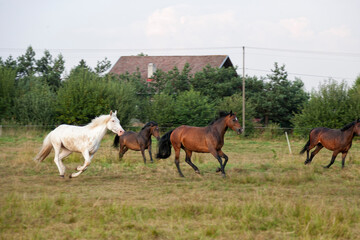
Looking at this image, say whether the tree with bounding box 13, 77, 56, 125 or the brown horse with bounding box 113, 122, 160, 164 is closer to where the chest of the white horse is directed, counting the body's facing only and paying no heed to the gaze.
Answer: the brown horse

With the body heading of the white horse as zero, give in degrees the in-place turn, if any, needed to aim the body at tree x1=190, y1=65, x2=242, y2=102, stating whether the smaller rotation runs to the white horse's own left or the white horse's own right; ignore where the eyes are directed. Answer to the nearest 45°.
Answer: approximately 45° to the white horse's own left

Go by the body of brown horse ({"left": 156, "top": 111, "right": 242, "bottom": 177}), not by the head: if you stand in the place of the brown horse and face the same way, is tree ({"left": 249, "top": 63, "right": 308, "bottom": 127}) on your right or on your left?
on your left

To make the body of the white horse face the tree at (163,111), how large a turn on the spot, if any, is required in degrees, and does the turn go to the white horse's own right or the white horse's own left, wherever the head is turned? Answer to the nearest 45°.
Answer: approximately 90° to the white horse's own left

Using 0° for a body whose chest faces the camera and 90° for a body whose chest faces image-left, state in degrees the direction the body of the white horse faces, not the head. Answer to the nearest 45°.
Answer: approximately 270°

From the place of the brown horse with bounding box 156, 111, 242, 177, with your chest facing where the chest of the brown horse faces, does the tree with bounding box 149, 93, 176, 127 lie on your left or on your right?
on your left

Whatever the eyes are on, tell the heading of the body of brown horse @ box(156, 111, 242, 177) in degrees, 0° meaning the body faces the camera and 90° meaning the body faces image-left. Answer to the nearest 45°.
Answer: approximately 270°

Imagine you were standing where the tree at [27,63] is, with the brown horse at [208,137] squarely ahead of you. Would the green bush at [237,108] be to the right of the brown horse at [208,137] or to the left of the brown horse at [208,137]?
left

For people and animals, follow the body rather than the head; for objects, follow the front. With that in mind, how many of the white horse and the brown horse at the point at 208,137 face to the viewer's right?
2

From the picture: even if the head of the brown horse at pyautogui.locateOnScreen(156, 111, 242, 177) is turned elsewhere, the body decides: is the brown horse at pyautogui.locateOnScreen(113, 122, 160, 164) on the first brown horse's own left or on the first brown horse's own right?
on the first brown horse's own left

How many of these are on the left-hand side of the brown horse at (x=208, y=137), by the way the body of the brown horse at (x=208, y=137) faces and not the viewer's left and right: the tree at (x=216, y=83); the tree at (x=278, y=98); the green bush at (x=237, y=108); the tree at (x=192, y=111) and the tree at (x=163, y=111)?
5

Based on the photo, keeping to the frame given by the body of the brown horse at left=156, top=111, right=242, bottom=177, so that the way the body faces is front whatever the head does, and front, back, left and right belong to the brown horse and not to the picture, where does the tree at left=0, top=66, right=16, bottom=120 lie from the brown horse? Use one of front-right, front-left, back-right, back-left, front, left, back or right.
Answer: back-left

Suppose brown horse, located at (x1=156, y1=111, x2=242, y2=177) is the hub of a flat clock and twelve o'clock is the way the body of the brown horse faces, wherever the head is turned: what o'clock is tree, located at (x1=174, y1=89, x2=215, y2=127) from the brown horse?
The tree is roughly at 9 o'clock from the brown horse.

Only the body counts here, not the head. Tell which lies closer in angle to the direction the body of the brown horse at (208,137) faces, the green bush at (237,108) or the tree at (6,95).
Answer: the green bush

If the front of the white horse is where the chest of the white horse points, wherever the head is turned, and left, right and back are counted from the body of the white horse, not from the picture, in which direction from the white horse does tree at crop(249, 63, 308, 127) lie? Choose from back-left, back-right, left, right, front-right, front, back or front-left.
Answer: front-left

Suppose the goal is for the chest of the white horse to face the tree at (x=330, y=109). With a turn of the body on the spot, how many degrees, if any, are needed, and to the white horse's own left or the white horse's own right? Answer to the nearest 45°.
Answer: approximately 45° to the white horse's own left

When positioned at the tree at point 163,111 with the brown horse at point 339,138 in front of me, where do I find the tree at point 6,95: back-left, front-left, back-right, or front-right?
back-right
